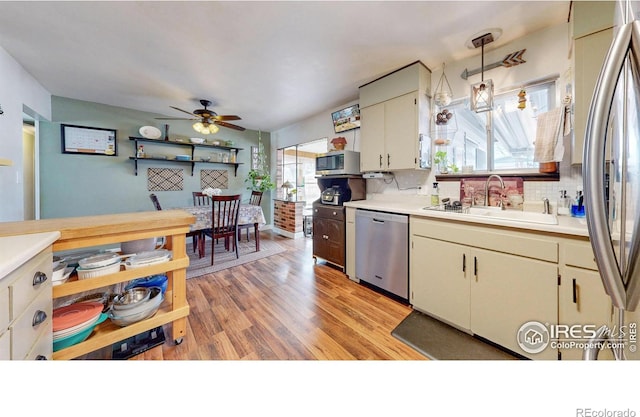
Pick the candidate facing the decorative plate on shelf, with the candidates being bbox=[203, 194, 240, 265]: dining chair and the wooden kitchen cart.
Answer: the dining chair

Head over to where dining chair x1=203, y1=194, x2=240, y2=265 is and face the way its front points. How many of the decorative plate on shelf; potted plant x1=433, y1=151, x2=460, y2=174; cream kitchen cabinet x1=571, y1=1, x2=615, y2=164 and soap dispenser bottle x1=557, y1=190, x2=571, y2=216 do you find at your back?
3

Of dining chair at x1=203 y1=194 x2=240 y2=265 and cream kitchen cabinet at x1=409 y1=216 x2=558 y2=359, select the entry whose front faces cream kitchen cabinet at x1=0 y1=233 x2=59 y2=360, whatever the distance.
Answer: cream kitchen cabinet at x1=409 y1=216 x2=558 y2=359

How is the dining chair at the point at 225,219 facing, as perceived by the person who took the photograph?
facing away from the viewer and to the left of the viewer
